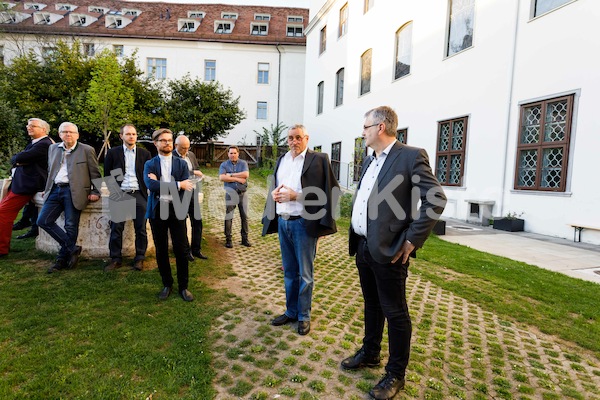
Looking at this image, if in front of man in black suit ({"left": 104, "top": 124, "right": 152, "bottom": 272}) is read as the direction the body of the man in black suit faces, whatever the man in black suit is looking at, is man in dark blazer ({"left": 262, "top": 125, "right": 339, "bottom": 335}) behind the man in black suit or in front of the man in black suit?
in front

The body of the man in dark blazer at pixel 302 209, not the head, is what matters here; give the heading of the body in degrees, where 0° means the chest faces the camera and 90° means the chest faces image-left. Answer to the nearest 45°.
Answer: approximately 45°

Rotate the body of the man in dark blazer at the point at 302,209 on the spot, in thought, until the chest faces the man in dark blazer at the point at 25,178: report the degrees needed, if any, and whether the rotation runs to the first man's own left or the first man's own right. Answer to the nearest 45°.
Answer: approximately 90° to the first man's own right

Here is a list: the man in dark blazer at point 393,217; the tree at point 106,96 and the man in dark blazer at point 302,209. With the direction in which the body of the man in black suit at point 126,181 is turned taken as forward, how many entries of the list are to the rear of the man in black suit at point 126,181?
1

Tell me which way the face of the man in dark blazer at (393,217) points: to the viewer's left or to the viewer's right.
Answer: to the viewer's left

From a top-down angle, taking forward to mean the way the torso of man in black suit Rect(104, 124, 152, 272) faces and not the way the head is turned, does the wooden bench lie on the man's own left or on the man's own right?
on the man's own left

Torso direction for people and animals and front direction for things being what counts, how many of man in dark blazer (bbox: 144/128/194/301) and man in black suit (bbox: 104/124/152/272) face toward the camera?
2

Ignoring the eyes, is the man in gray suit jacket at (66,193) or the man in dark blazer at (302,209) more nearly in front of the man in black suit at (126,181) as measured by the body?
the man in dark blazer

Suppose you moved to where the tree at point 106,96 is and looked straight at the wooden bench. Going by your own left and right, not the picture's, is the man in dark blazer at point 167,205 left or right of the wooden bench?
right

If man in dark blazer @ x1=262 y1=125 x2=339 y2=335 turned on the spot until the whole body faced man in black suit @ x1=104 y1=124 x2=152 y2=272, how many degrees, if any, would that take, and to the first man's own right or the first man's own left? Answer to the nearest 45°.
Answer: approximately 90° to the first man's own right

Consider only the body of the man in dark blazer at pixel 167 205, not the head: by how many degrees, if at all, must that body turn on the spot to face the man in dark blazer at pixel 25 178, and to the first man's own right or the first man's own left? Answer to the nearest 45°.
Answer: approximately 135° to the first man's own right

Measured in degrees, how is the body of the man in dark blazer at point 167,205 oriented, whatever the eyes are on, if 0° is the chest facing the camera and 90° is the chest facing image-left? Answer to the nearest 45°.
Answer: approximately 0°

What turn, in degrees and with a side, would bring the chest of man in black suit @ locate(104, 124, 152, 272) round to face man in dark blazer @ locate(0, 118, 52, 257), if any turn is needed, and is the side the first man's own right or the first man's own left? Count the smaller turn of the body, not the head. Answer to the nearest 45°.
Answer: approximately 135° to the first man's own right

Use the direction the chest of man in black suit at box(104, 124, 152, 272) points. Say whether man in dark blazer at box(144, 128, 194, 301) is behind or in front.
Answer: in front
